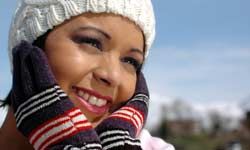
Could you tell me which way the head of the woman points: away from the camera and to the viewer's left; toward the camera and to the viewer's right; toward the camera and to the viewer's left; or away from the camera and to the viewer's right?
toward the camera and to the viewer's right
